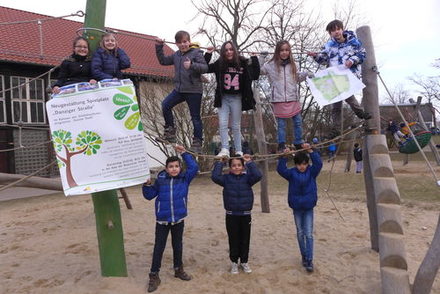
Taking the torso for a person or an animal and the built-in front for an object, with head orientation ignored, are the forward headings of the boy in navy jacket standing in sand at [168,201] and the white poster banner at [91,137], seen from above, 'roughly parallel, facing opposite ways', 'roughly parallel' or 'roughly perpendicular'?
roughly parallel

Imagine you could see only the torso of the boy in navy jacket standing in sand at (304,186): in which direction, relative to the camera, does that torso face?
toward the camera

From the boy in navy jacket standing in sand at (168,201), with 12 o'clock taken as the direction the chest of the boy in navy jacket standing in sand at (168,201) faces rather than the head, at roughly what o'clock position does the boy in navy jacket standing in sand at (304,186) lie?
the boy in navy jacket standing in sand at (304,186) is roughly at 9 o'clock from the boy in navy jacket standing in sand at (168,201).

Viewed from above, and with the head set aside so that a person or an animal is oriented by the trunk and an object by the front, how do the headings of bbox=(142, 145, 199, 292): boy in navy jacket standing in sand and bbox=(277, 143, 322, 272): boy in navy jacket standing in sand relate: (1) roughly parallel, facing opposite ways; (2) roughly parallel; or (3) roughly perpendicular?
roughly parallel

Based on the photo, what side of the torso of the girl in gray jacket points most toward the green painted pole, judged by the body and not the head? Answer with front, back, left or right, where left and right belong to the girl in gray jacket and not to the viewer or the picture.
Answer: right

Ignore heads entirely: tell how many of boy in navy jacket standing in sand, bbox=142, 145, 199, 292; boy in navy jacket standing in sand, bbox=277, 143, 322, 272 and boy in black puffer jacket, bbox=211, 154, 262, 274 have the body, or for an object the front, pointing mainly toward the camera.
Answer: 3

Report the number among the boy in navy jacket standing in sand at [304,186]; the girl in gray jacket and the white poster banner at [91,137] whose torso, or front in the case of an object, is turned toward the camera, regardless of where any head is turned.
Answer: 3

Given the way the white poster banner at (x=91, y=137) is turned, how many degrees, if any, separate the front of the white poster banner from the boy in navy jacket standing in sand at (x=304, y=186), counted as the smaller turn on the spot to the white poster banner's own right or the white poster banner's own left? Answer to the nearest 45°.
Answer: approximately 90° to the white poster banner's own left

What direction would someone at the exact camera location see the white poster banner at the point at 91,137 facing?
facing the viewer
